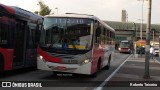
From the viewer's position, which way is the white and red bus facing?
facing the viewer and to the left of the viewer

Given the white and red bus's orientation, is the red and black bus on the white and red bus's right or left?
on its right
